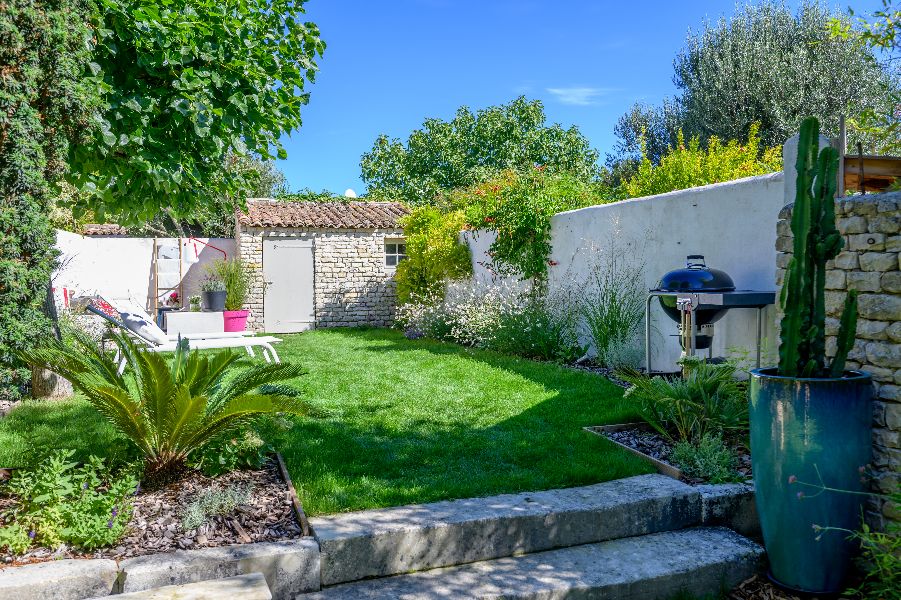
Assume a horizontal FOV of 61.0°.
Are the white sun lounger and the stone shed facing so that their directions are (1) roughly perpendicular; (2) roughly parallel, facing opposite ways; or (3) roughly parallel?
roughly perpendicular

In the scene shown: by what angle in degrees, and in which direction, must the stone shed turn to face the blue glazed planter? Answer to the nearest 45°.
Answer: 0° — it already faces it

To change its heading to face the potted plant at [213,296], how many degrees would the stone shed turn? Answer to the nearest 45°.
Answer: approximately 45° to its right

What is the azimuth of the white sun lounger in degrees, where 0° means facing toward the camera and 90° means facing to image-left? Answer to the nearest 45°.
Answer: approximately 270°

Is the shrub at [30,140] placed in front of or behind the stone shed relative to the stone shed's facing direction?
in front

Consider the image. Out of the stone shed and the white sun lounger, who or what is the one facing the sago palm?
the stone shed

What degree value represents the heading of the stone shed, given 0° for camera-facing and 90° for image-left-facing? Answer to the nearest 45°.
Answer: approximately 0°

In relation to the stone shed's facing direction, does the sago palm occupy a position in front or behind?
in front

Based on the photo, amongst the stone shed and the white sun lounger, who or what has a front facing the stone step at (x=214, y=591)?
the stone shed
